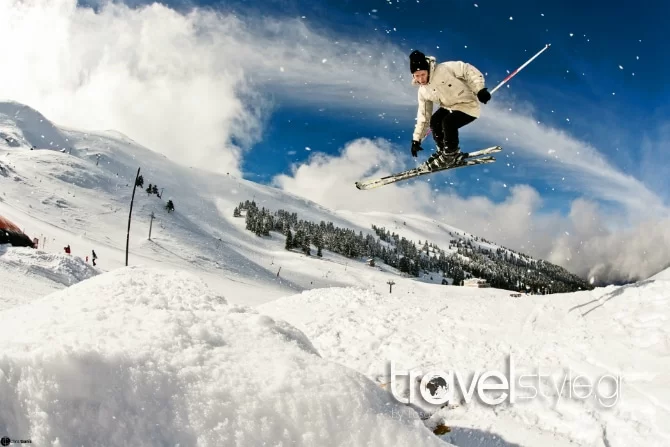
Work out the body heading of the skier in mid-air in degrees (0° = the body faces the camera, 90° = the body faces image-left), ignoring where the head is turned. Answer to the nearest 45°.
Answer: approximately 45°

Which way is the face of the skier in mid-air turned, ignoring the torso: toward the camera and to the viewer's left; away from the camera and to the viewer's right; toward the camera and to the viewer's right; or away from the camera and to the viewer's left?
toward the camera and to the viewer's left
